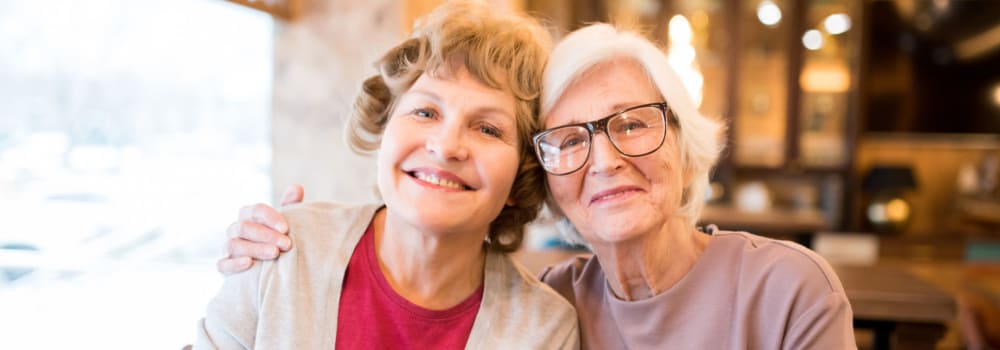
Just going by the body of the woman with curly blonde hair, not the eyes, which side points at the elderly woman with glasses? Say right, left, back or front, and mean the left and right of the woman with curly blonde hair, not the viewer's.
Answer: left

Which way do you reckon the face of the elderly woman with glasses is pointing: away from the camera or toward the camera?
toward the camera

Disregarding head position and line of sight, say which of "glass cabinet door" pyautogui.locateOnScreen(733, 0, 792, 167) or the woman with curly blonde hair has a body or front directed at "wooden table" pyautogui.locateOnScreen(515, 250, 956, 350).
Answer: the glass cabinet door

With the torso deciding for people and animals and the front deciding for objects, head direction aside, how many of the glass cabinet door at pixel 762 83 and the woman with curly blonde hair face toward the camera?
2

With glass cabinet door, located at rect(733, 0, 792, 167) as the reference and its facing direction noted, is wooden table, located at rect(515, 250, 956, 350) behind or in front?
in front

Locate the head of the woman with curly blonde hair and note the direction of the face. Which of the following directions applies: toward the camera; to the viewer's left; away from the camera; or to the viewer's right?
toward the camera

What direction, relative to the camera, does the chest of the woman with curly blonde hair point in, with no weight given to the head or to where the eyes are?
toward the camera

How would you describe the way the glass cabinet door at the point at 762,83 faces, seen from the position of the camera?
facing the viewer

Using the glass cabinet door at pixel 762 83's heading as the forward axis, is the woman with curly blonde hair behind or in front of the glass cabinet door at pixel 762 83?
in front

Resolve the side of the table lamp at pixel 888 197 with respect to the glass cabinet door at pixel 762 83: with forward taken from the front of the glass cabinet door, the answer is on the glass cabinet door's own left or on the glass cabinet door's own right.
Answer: on the glass cabinet door's own left
